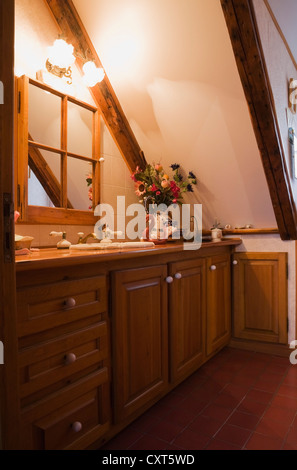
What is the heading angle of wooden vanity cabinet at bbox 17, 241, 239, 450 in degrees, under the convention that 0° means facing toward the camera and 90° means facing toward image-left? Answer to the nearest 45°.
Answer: approximately 315°

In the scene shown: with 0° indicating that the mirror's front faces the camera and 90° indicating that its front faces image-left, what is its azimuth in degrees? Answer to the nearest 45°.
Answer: approximately 315°

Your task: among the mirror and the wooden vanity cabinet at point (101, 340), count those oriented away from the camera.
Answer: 0

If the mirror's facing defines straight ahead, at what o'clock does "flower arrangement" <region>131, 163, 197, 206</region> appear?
The flower arrangement is roughly at 10 o'clock from the mirror.
